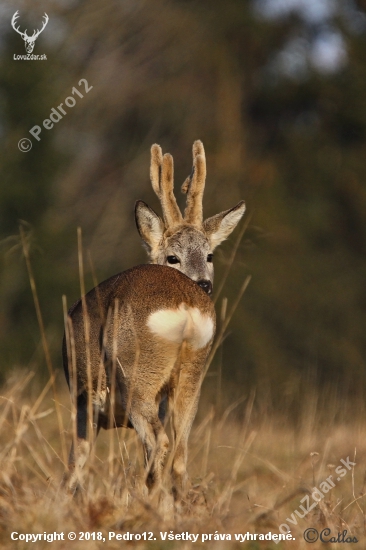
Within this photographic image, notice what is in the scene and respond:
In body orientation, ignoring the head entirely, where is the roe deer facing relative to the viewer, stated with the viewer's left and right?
facing away from the viewer and to the left of the viewer
